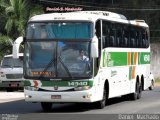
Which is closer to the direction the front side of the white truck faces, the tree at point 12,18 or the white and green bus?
the white and green bus

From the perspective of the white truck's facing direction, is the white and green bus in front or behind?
in front

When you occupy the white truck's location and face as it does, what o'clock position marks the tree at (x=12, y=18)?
The tree is roughly at 6 o'clock from the white truck.

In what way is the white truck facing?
toward the camera
